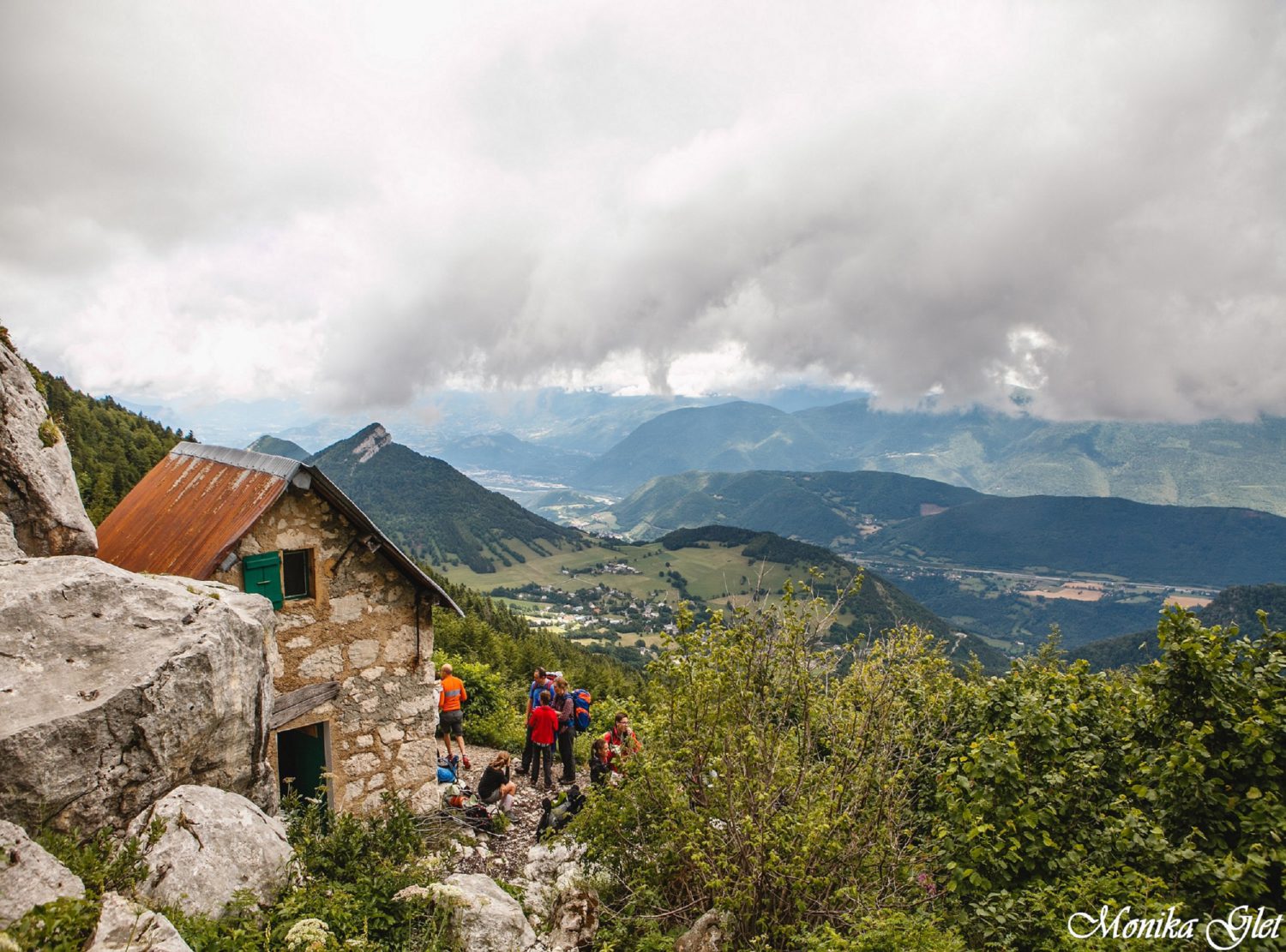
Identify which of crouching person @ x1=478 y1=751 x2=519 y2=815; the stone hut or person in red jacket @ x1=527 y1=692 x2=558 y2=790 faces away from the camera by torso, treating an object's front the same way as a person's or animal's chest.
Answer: the person in red jacket

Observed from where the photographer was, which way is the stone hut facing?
facing the viewer and to the right of the viewer

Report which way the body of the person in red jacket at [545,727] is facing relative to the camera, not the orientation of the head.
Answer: away from the camera

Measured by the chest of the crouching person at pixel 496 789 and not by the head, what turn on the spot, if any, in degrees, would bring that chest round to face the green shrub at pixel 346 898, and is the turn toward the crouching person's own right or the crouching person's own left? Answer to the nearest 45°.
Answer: approximately 90° to the crouching person's own right

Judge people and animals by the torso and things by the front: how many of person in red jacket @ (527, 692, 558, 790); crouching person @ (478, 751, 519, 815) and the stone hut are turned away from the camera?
1

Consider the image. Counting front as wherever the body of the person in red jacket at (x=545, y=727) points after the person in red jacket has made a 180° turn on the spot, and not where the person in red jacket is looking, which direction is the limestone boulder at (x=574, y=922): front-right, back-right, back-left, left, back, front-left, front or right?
front
